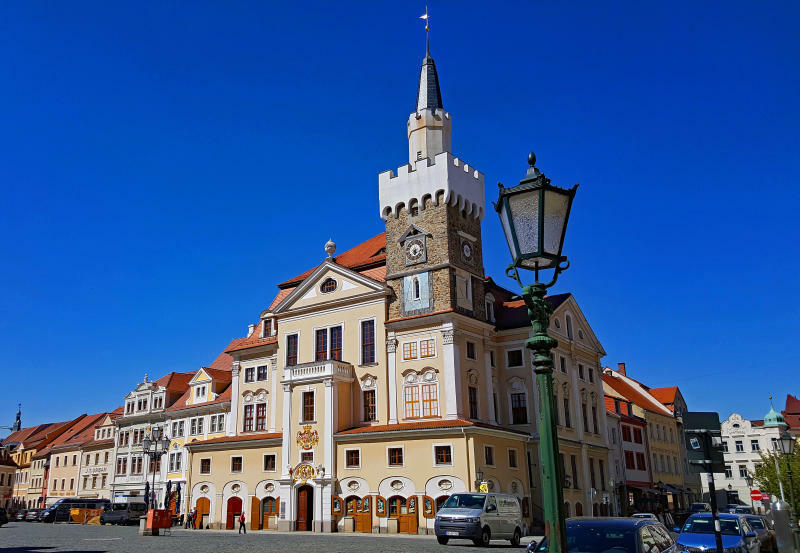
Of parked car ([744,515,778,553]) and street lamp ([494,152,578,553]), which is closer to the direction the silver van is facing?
the street lamp

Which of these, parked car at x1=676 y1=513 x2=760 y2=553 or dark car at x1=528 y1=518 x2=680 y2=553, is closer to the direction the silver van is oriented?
the dark car

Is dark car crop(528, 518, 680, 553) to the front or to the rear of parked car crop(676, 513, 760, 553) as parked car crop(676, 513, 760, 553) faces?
to the front

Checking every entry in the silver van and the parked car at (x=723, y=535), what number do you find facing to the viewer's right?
0

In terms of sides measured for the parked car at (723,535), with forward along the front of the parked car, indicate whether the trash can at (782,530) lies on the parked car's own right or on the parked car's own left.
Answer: on the parked car's own left

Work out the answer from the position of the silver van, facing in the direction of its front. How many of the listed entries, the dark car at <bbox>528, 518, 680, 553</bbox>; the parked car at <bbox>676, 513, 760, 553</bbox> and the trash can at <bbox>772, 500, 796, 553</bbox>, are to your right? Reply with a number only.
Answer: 0

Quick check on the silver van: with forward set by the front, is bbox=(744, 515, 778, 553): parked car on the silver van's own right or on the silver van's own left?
on the silver van's own left

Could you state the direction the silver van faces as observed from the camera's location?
facing the viewer and to the left of the viewer

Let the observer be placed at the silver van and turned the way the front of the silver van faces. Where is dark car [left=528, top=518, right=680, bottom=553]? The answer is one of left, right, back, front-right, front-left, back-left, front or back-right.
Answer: front-left

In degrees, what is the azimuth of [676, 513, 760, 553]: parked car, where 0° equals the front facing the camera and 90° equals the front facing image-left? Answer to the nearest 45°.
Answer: approximately 45°

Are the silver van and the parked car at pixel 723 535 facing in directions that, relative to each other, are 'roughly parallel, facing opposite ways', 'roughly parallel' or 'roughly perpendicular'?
roughly parallel

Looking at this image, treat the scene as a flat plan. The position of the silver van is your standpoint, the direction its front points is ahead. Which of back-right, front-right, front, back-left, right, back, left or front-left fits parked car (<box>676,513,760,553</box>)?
left

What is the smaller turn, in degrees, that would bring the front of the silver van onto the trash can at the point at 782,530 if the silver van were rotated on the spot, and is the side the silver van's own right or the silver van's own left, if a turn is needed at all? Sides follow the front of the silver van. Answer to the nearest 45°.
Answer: approximately 90° to the silver van's own left

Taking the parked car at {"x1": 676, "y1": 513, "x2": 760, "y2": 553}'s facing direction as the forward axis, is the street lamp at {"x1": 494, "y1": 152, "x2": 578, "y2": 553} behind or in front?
in front

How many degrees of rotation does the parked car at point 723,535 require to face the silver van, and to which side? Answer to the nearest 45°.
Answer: approximately 90° to its right

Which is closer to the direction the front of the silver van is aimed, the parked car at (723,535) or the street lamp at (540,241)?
the street lamp
